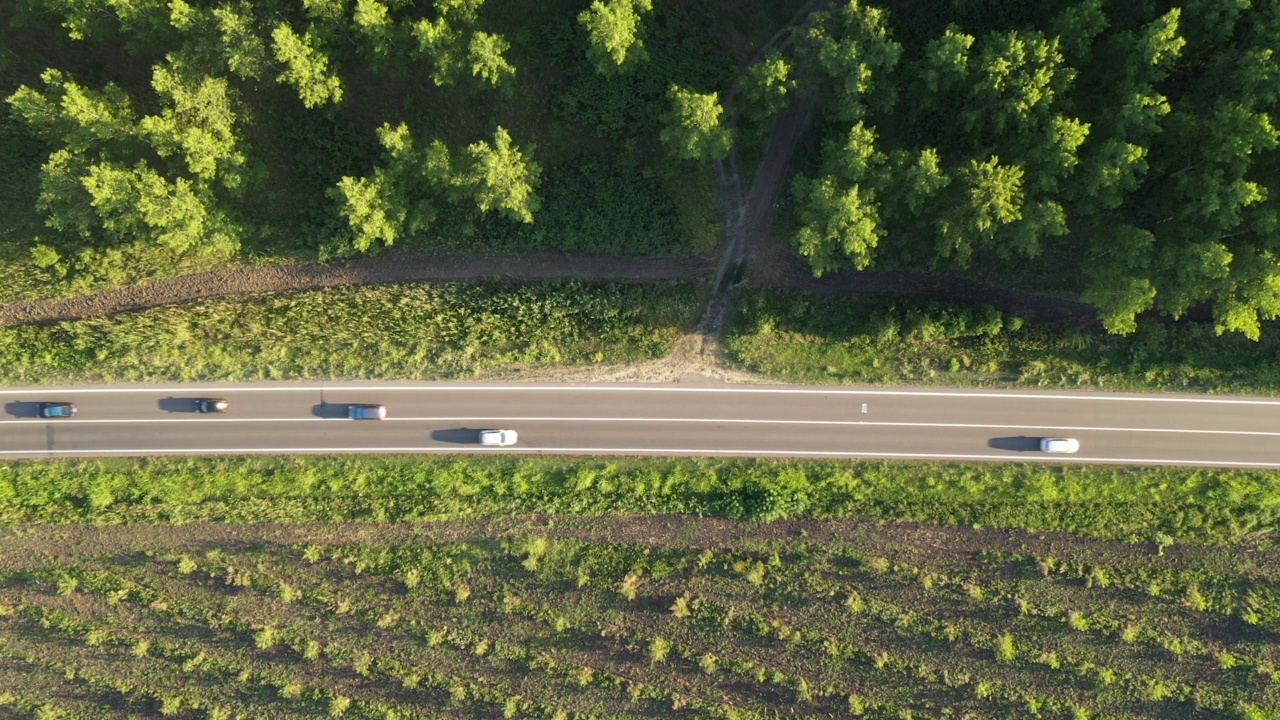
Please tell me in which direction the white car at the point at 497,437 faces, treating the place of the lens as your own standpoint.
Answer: facing to the right of the viewer

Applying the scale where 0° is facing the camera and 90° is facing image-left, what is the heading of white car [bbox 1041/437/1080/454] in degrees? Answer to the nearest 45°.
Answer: approximately 270°

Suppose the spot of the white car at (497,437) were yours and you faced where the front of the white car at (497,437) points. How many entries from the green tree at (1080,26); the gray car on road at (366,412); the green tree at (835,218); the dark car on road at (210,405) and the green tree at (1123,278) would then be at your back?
2

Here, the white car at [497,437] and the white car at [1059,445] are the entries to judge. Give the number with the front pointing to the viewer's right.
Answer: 2

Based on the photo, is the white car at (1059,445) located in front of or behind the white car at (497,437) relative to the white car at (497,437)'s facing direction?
in front

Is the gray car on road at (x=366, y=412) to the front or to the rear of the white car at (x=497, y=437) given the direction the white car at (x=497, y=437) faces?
to the rear
